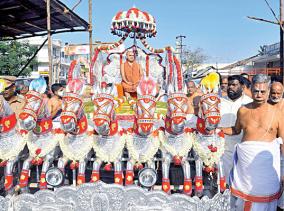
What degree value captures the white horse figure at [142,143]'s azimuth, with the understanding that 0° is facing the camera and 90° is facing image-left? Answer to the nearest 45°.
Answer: approximately 0°

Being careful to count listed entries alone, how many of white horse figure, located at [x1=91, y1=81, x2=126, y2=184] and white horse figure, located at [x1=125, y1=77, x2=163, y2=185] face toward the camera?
2

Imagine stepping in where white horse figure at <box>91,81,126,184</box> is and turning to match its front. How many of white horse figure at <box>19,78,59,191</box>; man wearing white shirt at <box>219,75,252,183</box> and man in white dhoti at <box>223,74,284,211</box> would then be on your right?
1

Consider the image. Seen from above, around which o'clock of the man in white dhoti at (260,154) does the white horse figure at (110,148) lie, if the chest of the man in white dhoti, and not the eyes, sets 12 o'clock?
The white horse figure is roughly at 3 o'clock from the man in white dhoti.

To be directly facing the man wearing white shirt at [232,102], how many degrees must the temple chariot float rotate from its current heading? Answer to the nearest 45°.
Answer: approximately 135° to its left

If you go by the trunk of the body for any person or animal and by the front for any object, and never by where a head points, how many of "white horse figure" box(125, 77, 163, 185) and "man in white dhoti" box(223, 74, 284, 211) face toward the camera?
2

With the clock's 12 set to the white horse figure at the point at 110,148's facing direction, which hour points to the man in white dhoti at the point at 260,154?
The man in white dhoti is roughly at 10 o'clock from the white horse figure.

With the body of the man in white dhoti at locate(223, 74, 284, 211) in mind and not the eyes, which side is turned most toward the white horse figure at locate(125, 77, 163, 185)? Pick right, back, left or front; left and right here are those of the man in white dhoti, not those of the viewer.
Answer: right

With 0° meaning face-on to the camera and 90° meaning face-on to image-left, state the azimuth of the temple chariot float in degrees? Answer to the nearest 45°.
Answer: approximately 0°

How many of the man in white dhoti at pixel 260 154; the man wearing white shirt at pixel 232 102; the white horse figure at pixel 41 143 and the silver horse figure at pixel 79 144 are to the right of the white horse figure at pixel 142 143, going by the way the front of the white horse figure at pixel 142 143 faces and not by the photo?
2

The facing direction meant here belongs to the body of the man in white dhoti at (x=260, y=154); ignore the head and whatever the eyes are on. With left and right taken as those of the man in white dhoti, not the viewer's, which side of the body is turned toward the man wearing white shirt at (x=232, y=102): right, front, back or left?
back

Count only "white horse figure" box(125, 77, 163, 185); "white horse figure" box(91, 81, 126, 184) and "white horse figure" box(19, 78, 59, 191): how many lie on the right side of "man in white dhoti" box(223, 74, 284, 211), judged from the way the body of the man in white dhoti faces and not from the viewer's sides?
3
